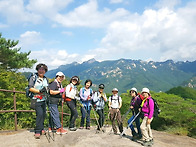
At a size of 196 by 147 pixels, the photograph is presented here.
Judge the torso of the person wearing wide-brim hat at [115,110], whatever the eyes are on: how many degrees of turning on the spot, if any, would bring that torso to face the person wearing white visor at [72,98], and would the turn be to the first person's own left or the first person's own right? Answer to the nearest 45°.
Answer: approximately 45° to the first person's own right

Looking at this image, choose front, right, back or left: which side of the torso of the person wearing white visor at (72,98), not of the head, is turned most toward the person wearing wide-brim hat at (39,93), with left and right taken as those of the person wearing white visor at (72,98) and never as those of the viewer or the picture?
right

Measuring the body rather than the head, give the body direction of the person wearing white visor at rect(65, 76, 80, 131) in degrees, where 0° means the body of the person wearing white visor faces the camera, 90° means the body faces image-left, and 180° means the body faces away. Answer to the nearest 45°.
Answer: approximately 315°

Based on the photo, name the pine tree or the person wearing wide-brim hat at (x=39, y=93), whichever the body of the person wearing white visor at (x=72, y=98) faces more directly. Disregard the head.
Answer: the person wearing wide-brim hat

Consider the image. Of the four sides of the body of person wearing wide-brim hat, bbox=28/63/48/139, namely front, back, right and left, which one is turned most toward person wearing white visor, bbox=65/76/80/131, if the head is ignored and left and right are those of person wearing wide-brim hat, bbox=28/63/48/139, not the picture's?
left

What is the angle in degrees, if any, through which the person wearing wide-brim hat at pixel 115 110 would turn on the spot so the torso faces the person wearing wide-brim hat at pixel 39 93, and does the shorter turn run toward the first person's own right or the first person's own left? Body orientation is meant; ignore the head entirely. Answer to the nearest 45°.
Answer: approximately 45° to the first person's own right

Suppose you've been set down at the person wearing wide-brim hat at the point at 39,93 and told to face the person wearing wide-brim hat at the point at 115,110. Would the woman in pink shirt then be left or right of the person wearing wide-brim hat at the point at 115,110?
right

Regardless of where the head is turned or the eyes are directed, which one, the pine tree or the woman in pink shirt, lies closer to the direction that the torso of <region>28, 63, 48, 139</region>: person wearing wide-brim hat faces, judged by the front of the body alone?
the woman in pink shirt

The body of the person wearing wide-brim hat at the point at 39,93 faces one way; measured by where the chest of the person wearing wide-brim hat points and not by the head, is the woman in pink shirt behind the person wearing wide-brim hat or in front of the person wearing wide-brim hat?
in front

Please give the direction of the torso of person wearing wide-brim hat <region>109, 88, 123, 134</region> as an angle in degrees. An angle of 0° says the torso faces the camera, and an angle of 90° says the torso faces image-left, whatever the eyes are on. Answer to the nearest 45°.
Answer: approximately 0°

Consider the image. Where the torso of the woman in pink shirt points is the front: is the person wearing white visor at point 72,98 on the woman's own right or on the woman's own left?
on the woman's own right
